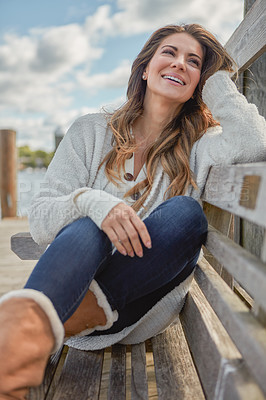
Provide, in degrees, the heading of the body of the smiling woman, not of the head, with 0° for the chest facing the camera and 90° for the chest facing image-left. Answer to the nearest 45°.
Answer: approximately 0°

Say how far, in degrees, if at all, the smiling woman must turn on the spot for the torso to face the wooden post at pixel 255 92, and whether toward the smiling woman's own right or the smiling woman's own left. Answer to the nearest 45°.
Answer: approximately 135° to the smiling woman's own left

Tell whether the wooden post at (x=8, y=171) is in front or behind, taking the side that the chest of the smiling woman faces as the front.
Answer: behind

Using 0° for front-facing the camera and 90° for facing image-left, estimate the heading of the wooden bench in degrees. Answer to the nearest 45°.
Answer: approximately 90°
